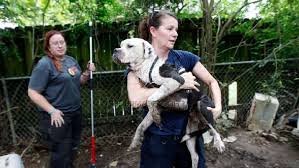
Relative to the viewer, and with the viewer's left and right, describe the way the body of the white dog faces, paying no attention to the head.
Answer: facing to the left of the viewer

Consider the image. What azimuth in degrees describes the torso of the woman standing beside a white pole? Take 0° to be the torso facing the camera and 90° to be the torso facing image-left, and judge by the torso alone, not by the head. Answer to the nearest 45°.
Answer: approximately 315°

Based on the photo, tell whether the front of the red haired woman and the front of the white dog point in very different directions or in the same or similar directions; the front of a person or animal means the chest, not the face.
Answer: very different directions

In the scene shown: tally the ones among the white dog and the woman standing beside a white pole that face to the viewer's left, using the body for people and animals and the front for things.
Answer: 1

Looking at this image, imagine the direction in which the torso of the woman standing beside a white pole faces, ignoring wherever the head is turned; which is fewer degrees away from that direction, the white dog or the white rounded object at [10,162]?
the white dog

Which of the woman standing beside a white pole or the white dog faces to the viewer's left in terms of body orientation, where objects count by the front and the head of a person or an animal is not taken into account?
the white dog

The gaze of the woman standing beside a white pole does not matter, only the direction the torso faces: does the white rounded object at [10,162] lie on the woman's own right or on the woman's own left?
on the woman's own right

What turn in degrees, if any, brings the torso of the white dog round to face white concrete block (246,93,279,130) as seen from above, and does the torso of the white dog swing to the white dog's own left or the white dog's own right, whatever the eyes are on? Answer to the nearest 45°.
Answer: approximately 135° to the white dog's own right

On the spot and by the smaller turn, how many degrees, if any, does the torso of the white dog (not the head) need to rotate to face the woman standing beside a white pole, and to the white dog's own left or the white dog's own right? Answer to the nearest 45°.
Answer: approximately 45° to the white dog's own right
